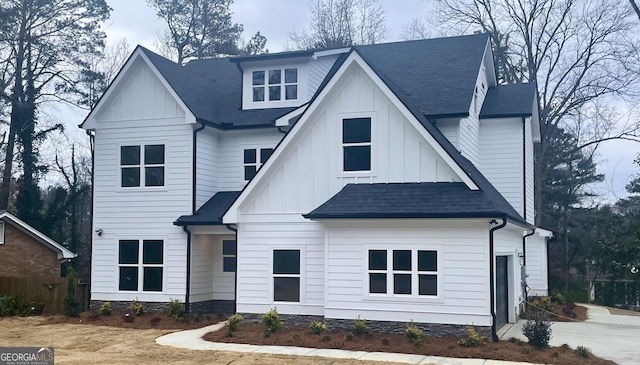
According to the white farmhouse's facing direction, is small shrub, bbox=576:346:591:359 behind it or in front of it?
in front

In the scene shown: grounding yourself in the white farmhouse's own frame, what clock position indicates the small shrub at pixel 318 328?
The small shrub is roughly at 12 o'clock from the white farmhouse.

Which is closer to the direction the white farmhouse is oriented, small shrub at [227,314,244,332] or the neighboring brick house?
the small shrub

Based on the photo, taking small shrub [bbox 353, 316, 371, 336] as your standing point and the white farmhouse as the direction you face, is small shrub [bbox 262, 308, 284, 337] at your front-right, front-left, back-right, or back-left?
front-left

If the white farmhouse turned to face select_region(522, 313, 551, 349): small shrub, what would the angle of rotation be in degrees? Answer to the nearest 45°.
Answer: approximately 45° to its left

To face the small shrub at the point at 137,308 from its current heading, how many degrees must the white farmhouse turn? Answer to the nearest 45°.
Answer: approximately 90° to its right

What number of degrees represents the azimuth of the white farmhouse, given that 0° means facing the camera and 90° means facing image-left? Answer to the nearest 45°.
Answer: approximately 0°

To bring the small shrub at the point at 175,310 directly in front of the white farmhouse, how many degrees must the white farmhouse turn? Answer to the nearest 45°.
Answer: approximately 90° to its right

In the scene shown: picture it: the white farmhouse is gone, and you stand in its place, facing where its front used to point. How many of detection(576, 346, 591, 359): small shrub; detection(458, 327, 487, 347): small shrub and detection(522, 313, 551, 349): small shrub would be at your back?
0

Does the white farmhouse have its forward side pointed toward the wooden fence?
no

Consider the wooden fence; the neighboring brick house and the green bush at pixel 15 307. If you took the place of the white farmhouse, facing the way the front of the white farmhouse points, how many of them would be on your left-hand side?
0

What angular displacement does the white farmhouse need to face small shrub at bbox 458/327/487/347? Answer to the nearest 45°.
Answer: approximately 45° to its left
